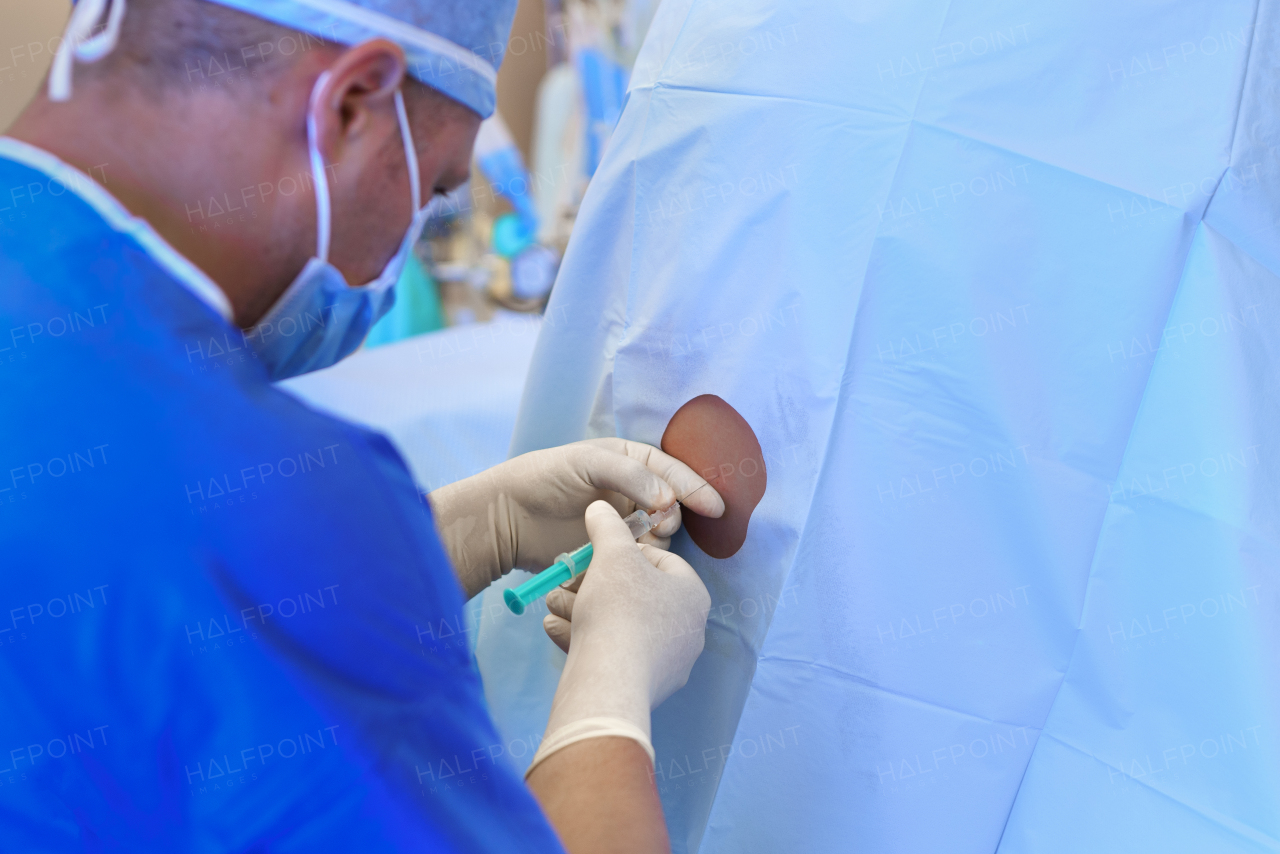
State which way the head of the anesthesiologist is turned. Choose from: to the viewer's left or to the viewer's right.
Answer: to the viewer's right

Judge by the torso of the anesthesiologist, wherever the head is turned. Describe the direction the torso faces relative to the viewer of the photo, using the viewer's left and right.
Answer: facing away from the viewer and to the right of the viewer
